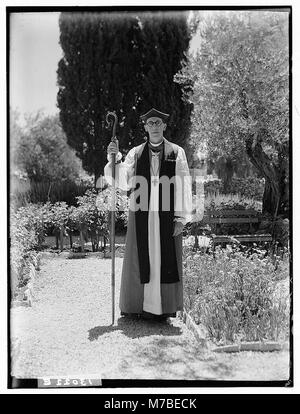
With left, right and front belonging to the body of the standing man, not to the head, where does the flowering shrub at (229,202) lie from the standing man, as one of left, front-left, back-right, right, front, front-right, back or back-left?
back-left

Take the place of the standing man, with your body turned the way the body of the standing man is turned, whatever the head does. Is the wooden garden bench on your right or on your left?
on your left

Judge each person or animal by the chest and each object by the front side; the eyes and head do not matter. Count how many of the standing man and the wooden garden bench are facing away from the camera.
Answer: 0

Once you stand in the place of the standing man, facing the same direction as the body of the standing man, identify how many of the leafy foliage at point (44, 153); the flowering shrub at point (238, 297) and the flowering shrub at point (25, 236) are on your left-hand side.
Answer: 1

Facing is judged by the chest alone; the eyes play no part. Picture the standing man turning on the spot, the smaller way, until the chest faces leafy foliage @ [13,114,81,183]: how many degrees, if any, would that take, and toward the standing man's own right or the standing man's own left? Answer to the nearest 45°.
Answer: approximately 135° to the standing man's own right
